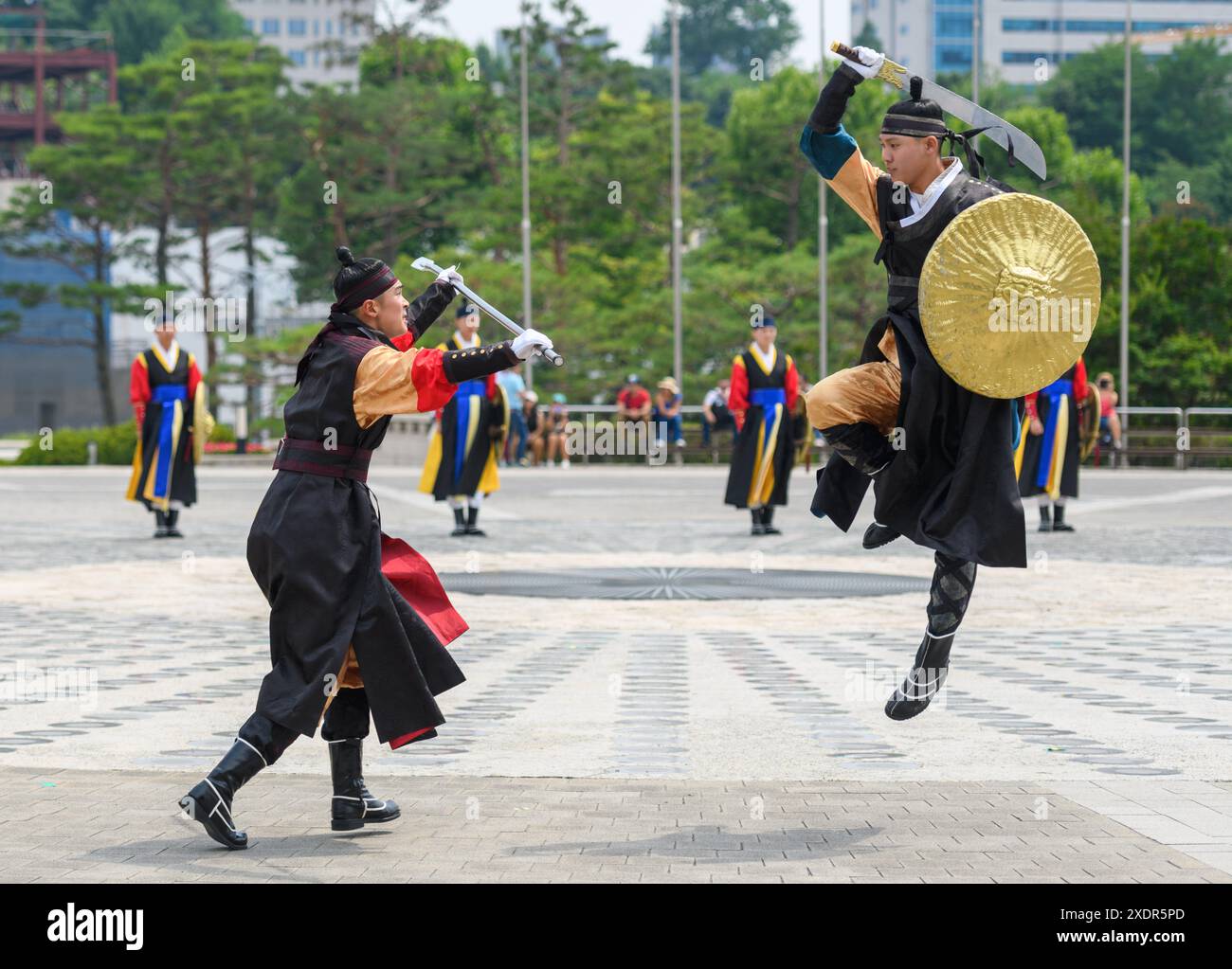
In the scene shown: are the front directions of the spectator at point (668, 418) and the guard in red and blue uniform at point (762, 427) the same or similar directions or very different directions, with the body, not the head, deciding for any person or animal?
same or similar directions

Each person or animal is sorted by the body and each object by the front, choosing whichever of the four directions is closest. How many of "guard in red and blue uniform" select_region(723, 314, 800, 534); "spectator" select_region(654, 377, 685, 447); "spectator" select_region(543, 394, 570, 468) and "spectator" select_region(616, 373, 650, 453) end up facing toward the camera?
4

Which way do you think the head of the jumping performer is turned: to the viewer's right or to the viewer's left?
to the viewer's left

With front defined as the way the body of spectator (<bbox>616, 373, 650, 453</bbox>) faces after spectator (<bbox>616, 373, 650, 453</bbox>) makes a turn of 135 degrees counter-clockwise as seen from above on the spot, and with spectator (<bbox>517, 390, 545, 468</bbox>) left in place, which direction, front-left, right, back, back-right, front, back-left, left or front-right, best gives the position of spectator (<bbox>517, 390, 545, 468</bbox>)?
back

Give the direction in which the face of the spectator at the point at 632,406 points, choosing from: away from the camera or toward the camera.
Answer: toward the camera

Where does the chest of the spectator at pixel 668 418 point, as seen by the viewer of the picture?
toward the camera

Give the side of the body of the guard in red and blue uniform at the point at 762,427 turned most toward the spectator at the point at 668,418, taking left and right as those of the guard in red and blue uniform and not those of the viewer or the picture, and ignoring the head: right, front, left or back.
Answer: back

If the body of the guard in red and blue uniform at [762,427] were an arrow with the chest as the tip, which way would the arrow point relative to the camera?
toward the camera

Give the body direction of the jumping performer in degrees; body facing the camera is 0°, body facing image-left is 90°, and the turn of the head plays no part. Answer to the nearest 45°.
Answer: approximately 45°

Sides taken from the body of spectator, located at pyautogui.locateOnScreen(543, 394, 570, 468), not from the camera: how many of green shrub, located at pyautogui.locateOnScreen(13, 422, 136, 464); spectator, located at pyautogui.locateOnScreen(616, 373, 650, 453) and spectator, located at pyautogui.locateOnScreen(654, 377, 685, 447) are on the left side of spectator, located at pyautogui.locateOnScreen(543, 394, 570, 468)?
2

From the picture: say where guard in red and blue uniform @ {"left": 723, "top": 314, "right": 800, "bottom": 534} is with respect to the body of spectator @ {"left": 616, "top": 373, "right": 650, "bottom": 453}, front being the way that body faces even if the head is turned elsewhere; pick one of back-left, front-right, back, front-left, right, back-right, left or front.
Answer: front

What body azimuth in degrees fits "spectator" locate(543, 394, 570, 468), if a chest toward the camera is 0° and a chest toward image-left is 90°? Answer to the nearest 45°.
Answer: approximately 0°

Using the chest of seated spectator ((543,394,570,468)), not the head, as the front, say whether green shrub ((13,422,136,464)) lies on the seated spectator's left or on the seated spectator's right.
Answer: on the seated spectator's right

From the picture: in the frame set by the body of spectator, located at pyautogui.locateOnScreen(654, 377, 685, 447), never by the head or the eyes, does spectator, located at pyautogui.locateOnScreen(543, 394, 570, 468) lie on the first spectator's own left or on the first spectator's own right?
on the first spectator's own right

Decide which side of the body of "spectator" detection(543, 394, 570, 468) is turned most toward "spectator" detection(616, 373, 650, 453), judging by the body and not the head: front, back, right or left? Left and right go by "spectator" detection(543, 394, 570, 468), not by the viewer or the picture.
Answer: left
